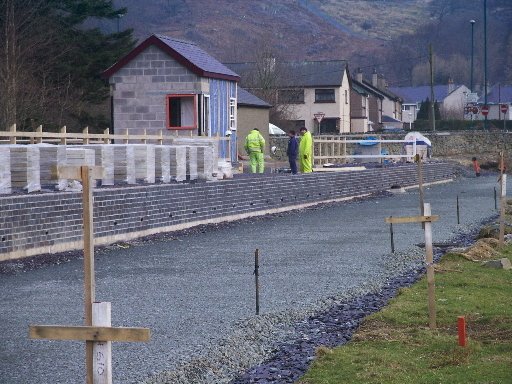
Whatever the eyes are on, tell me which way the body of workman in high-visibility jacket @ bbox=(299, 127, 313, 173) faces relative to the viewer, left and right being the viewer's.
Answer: facing to the left of the viewer

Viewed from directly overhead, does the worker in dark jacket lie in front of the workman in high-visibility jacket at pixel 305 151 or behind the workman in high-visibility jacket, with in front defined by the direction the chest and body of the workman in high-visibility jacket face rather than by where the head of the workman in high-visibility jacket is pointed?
in front

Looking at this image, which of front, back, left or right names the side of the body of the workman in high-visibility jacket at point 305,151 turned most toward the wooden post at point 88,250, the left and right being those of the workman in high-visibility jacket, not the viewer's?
left

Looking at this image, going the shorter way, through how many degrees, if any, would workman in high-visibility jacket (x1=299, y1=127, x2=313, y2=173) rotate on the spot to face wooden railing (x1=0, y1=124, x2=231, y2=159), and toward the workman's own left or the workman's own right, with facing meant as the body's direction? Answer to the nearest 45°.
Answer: approximately 45° to the workman's own left

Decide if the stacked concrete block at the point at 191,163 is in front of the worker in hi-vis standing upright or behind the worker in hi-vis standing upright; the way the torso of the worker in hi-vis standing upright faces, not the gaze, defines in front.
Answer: behind

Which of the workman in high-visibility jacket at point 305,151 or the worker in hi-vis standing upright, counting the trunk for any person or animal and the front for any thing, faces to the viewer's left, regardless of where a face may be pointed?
the workman in high-visibility jacket
